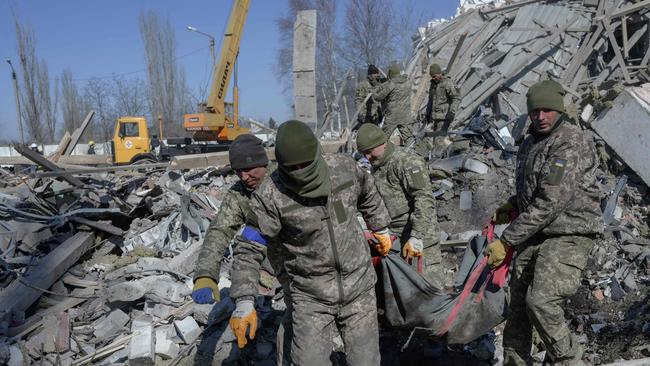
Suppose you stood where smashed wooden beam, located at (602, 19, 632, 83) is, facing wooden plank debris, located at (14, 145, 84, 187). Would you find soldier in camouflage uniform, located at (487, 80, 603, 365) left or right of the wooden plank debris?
left

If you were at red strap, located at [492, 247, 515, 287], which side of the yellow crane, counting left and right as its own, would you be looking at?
left

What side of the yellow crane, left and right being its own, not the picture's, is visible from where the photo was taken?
left

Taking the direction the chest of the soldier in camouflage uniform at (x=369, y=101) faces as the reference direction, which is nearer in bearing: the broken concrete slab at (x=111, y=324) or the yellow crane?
the broken concrete slab

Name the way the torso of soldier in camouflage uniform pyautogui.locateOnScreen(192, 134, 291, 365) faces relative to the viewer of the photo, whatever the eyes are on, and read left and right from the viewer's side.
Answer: facing the viewer

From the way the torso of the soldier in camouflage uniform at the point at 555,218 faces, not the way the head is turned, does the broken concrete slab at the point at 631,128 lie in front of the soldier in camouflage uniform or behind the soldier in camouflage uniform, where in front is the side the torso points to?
behind

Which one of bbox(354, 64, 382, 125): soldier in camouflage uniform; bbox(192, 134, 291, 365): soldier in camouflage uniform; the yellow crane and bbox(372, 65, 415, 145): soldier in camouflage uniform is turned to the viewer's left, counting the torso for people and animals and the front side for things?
the yellow crane

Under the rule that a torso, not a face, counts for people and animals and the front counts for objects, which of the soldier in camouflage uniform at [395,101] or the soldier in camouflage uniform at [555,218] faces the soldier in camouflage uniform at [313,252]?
the soldier in camouflage uniform at [555,218]

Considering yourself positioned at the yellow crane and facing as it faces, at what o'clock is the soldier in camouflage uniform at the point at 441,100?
The soldier in camouflage uniform is roughly at 8 o'clock from the yellow crane.

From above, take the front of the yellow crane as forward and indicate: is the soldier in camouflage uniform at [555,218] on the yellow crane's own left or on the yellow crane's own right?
on the yellow crane's own left

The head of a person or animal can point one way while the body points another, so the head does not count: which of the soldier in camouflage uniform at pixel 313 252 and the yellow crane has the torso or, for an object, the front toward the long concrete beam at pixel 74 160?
the yellow crane

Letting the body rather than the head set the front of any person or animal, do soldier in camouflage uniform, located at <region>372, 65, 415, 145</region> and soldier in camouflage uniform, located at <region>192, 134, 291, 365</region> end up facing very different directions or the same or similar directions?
very different directions

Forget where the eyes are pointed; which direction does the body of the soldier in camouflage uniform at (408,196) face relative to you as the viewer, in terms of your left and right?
facing the viewer and to the left of the viewer
